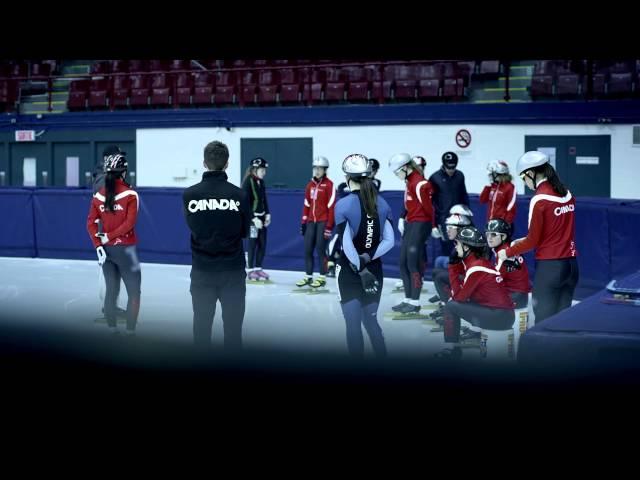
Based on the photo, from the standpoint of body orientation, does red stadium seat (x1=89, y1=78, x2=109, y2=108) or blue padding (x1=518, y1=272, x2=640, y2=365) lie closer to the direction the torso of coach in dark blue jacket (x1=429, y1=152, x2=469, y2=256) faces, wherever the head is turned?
the blue padding

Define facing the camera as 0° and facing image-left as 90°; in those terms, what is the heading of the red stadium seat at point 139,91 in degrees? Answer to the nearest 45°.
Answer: approximately 0°

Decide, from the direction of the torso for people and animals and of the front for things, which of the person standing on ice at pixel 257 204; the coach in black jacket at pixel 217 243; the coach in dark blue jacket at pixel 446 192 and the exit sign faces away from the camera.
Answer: the coach in black jacket at pixel 217 243

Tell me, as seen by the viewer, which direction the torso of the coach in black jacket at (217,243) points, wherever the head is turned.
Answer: away from the camera

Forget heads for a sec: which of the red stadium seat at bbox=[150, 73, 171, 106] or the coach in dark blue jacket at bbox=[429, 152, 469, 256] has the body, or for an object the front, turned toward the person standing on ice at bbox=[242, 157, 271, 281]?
the red stadium seat

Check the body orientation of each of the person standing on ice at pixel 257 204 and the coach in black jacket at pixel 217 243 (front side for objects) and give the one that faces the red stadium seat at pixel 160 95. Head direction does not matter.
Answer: the coach in black jacket

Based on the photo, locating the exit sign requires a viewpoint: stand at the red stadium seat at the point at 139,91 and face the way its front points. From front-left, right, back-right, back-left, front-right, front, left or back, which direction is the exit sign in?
right

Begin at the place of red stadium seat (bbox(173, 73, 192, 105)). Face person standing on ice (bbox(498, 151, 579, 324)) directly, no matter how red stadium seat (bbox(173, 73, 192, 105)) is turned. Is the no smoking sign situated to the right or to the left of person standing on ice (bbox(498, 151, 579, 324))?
left

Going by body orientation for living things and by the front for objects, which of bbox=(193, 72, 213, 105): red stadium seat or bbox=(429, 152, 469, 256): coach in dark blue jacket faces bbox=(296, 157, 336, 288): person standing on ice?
the red stadium seat

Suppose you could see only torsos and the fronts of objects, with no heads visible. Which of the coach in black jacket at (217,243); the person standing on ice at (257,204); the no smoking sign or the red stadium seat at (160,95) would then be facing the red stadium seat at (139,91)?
the coach in black jacket

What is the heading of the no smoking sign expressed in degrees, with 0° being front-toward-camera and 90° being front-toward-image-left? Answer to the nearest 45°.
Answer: approximately 0°

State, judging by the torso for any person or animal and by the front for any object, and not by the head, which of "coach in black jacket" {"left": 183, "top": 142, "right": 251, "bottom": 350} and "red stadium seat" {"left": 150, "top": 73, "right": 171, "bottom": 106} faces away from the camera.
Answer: the coach in black jacket

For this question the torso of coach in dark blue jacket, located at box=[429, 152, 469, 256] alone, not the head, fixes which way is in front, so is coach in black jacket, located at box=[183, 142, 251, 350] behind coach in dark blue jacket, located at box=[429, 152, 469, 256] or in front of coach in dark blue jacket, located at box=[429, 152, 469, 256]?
in front
